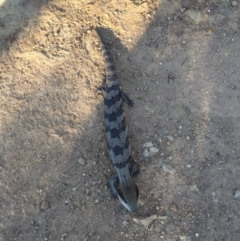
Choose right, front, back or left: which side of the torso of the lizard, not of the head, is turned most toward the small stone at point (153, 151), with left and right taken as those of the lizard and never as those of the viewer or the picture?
left

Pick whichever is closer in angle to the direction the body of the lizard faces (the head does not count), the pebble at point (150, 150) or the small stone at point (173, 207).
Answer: the small stone

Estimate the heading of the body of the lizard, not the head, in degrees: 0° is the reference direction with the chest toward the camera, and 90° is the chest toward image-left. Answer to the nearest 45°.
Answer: approximately 0°

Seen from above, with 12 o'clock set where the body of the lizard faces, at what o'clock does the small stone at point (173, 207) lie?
The small stone is roughly at 11 o'clock from the lizard.

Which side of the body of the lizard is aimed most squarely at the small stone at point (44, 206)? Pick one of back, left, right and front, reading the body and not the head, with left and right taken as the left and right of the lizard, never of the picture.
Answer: right
